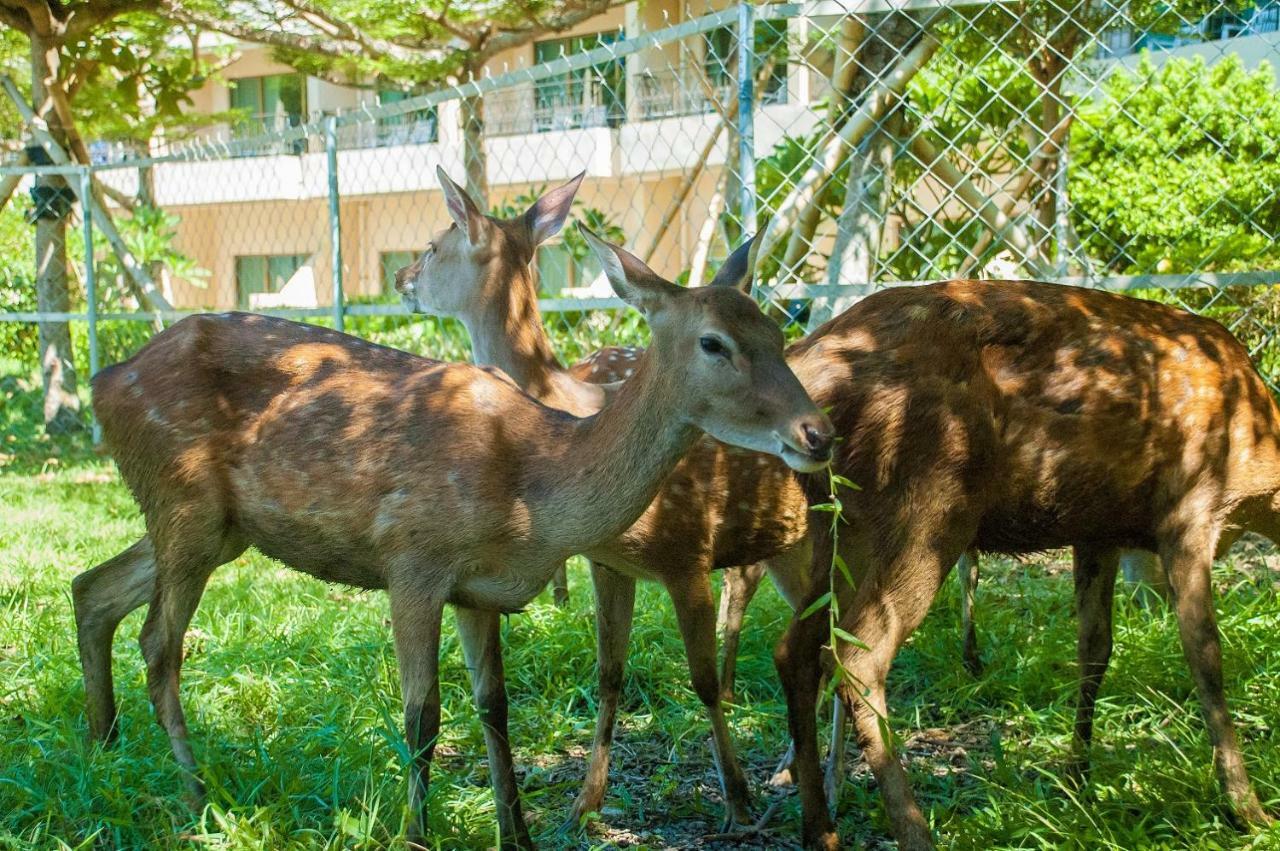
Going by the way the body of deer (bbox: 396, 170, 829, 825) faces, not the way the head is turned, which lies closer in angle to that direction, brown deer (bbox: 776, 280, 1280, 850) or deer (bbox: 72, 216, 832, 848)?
the deer

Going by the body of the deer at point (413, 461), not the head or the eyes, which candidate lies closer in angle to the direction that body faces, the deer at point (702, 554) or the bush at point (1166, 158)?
the deer

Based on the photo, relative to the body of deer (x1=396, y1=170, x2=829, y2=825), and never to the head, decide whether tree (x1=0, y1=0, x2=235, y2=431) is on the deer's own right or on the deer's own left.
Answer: on the deer's own right

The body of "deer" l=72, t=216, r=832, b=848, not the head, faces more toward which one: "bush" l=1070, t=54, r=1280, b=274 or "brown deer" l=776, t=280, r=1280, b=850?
the brown deer

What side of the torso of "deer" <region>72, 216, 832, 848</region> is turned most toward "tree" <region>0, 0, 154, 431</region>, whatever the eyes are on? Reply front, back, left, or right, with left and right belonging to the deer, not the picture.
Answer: back

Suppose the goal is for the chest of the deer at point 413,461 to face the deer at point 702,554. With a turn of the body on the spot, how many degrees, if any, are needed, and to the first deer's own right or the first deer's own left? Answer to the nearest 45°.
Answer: approximately 45° to the first deer's own left

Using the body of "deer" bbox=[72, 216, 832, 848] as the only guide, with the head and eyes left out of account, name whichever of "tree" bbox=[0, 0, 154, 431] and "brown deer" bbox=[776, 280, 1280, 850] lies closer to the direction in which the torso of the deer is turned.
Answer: the brown deer

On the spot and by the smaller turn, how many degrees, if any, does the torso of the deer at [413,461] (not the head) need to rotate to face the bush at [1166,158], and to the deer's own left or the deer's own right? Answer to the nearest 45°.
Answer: approximately 90° to the deer's own left

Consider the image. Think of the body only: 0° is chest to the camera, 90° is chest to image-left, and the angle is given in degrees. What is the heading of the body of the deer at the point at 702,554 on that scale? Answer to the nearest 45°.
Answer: approximately 45°
